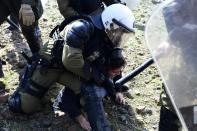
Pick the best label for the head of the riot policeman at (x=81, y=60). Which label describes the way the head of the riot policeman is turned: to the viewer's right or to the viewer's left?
to the viewer's right

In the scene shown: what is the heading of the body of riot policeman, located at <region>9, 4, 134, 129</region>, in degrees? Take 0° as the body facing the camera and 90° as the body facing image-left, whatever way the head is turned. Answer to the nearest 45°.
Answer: approximately 270°
